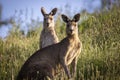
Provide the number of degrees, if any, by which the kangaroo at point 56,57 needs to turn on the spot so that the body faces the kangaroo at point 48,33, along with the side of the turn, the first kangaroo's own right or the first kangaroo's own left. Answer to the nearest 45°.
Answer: approximately 135° to the first kangaroo's own left

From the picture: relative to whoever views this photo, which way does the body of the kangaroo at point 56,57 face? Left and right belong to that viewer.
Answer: facing the viewer and to the right of the viewer
